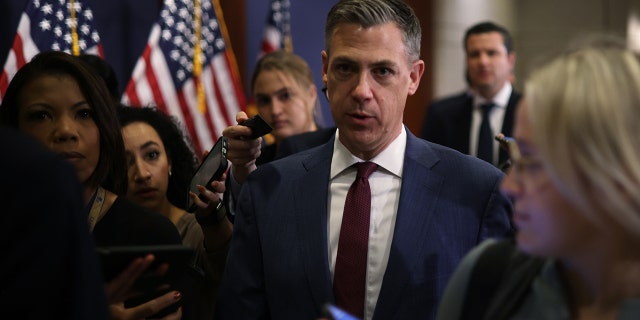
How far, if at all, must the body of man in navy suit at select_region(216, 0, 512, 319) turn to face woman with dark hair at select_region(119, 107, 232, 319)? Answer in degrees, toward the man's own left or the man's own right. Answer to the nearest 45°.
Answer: approximately 135° to the man's own right

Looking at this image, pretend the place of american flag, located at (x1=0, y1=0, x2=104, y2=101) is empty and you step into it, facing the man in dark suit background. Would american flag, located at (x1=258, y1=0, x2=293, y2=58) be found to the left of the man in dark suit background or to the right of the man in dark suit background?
left

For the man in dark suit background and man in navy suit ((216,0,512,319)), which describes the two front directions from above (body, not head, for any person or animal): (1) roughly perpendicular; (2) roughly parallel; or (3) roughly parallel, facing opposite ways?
roughly parallel

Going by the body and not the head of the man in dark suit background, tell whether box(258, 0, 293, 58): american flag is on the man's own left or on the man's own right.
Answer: on the man's own right

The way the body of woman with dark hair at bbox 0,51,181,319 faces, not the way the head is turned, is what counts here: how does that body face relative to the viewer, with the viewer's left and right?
facing the viewer

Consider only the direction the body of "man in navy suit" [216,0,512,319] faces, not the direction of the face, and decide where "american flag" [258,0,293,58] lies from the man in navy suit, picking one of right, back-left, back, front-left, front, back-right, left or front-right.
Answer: back

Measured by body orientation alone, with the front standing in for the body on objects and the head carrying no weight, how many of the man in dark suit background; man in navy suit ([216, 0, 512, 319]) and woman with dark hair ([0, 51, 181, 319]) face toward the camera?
3

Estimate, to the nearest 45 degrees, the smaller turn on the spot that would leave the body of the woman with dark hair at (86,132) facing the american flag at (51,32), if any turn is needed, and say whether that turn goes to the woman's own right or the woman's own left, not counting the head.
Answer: approximately 180°

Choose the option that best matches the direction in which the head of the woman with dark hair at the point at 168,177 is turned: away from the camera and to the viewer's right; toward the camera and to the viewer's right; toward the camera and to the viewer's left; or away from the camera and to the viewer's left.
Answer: toward the camera and to the viewer's right

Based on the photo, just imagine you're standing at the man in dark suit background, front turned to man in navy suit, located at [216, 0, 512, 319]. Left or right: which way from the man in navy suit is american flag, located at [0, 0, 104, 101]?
right

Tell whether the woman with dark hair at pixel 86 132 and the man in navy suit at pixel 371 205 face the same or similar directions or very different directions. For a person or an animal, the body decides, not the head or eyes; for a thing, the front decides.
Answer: same or similar directions

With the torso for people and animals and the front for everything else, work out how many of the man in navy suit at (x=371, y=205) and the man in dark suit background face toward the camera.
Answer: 2

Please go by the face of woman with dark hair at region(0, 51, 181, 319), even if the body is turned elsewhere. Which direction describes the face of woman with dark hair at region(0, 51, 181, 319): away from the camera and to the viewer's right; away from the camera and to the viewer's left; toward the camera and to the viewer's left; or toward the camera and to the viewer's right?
toward the camera and to the viewer's right

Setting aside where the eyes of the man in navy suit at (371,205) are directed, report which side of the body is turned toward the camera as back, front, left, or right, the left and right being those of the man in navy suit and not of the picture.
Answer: front

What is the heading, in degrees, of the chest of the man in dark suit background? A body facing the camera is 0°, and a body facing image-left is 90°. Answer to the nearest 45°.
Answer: approximately 0°

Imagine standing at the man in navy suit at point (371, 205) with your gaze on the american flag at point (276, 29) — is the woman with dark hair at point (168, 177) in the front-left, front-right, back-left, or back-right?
front-left
